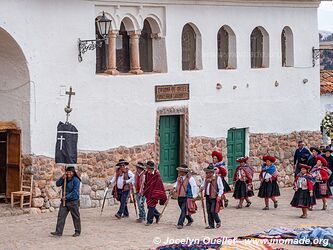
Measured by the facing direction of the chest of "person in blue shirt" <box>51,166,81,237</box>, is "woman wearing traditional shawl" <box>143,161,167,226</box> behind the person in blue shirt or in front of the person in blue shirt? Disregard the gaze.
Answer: behind

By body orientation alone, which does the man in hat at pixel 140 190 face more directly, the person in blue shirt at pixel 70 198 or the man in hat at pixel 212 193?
the person in blue shirt

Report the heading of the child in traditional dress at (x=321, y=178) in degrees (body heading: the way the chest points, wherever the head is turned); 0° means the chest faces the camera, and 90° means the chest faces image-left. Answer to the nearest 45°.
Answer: approximately 45°

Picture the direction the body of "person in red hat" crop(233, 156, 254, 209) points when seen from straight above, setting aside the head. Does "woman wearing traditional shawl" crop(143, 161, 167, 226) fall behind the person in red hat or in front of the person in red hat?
in front

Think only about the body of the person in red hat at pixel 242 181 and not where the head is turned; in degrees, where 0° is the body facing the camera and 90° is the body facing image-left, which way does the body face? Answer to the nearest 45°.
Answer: approximately 45°

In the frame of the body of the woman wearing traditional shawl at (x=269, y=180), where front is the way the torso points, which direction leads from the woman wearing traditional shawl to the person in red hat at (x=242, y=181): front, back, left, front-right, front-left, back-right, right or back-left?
front-right

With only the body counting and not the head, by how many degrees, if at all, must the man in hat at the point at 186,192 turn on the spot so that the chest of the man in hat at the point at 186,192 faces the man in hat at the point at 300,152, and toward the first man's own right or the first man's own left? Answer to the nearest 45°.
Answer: approximately 180°

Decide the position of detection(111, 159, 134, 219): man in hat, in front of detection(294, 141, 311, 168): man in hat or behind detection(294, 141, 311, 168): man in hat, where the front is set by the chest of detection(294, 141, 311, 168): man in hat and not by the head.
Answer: in front

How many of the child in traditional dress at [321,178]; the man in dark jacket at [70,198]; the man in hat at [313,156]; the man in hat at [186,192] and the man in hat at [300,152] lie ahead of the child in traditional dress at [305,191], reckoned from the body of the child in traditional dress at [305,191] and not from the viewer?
2
